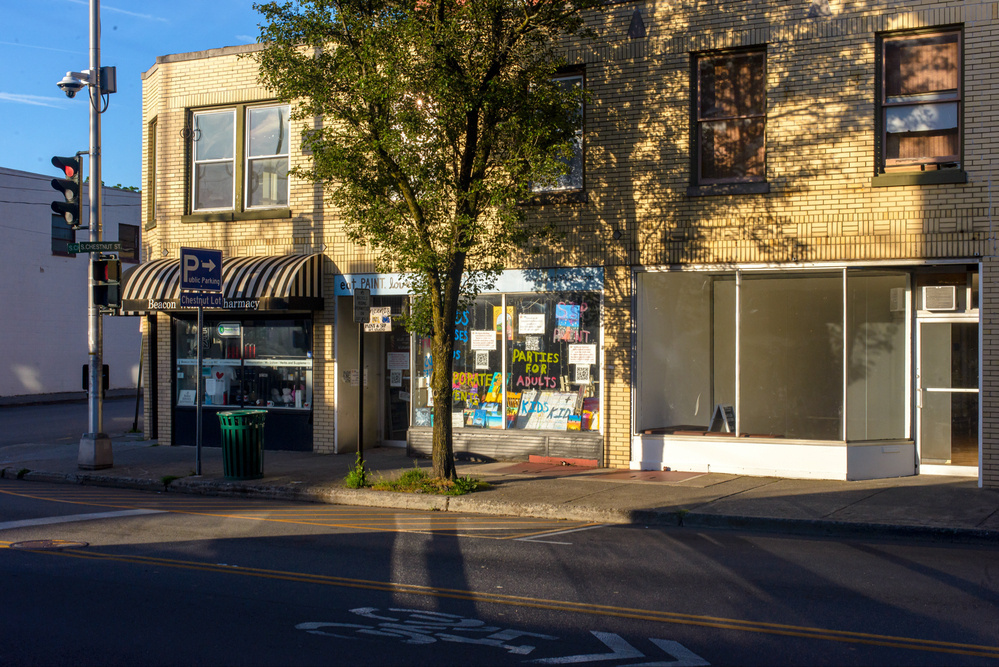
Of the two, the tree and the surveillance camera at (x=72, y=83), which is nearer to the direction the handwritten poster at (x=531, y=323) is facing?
the tree

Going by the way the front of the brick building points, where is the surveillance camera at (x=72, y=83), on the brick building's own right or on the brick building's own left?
on the brick building's own right

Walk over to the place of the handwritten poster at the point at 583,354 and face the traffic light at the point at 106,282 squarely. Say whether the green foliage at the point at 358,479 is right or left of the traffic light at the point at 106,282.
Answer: left

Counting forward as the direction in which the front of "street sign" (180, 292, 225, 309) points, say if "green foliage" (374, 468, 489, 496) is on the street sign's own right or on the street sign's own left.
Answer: on the street sign's own left
